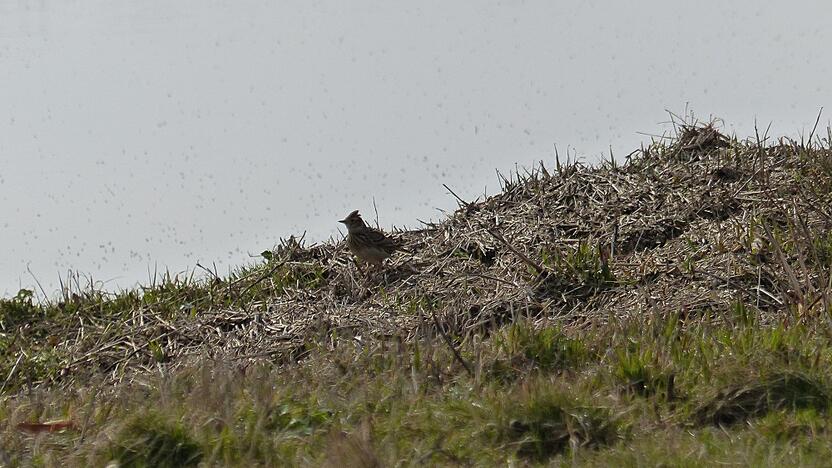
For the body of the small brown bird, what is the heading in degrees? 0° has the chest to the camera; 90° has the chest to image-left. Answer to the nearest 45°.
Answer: approximately 90°
